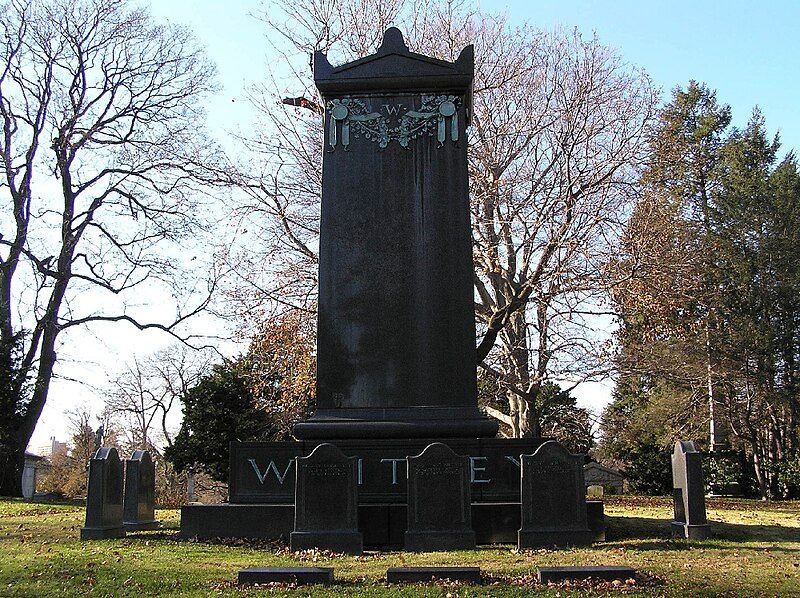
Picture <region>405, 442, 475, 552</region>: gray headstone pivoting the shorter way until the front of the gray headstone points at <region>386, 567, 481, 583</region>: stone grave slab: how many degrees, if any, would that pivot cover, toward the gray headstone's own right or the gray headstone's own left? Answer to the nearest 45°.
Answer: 0° — it already faces it

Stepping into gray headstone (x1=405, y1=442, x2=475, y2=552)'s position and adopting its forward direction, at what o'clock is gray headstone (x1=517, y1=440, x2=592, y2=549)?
gray headstone (x1=517, y1=440, x2=592, y2=549) is roughly at 9 o'clock from gray headstone (x1=405, y1=442, x2=475, y2=552).

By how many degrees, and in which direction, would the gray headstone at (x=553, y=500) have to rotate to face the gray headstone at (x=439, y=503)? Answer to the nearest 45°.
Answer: approximately 90° to its right

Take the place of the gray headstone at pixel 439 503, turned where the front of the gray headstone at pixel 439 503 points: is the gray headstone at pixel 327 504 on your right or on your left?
on your right

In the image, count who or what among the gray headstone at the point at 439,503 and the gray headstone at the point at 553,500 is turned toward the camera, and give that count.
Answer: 2

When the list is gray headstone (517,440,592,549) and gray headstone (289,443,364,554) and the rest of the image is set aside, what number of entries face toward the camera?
2

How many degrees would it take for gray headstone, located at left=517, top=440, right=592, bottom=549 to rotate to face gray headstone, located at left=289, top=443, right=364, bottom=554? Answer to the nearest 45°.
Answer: approximately 90° to its right

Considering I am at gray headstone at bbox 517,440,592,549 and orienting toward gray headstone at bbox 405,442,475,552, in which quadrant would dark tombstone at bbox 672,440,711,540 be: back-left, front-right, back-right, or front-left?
back-right
